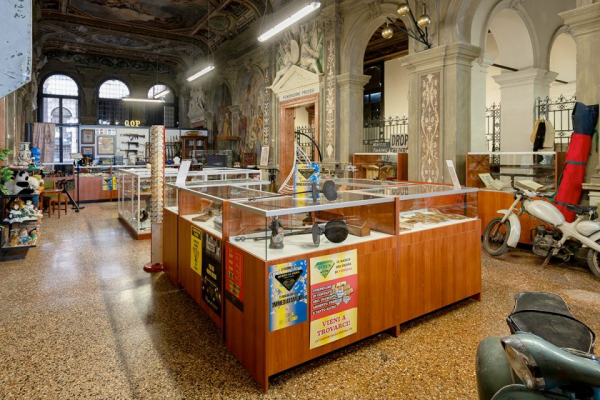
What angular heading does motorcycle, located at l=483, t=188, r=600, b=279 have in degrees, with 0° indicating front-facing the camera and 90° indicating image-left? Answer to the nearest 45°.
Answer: approximately 135°

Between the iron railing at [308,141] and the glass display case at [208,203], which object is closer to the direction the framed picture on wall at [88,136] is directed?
the glass display case

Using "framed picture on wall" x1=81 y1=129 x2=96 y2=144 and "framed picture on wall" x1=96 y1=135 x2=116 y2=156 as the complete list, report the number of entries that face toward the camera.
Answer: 2

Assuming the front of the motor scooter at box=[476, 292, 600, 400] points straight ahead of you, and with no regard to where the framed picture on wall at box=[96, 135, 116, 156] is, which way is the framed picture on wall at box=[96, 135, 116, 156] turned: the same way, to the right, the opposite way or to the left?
to the left
